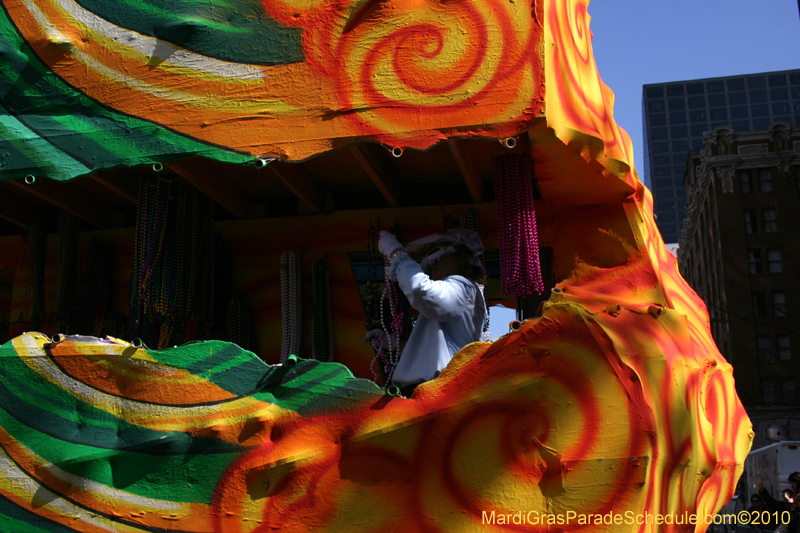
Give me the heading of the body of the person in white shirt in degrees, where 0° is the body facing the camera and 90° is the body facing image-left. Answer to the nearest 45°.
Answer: approximately 90°
